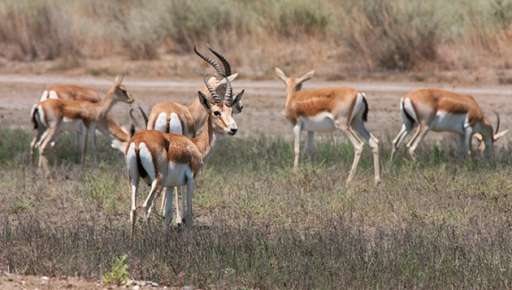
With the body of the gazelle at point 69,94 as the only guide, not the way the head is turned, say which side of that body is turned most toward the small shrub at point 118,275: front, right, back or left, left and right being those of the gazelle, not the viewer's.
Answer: right

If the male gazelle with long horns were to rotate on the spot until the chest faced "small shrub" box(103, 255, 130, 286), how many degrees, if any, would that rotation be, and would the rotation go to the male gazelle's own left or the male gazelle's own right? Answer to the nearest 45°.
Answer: approximately 135° to the male gazelle's own right

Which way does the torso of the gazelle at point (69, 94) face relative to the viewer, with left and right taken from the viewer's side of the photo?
facing to the right of the viewer

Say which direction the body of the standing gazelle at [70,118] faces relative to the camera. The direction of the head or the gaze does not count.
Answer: to the viewer's right

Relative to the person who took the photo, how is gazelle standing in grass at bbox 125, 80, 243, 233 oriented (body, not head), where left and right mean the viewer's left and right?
facing away from the viewer and to the right of the viewer

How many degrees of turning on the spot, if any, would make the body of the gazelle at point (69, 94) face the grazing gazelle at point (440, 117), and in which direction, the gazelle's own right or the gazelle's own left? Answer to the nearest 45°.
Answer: approximately 45° to the gazelle's own right

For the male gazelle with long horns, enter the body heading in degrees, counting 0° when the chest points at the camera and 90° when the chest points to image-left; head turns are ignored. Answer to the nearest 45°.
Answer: approximately 225°

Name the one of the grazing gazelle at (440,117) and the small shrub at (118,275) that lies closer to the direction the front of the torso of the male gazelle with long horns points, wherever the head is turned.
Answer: the grazing gazelle

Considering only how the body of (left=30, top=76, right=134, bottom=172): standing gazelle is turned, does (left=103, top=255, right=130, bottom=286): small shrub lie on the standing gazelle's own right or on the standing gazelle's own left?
on the standing gazelle's own right

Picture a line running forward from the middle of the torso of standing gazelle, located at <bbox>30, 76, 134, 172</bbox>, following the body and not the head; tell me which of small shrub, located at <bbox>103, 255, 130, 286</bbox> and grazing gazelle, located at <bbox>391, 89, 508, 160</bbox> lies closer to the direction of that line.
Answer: the grazing gazelle

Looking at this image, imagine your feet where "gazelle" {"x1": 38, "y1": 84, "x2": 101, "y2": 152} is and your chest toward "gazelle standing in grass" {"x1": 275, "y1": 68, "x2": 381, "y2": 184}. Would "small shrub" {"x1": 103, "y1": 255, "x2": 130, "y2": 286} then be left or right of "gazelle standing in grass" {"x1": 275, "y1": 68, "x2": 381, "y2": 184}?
right

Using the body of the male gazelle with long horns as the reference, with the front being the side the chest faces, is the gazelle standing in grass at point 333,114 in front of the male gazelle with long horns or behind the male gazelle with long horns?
in front
